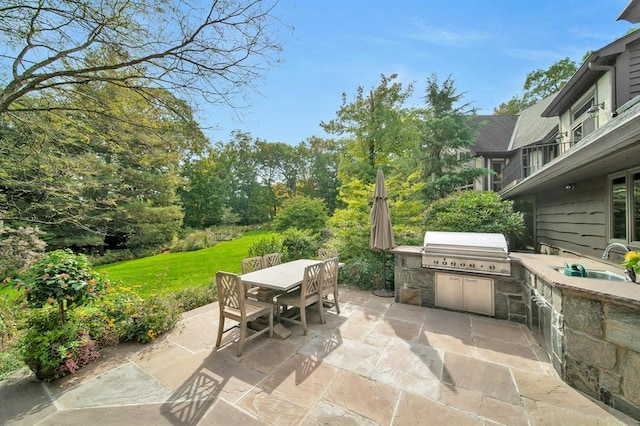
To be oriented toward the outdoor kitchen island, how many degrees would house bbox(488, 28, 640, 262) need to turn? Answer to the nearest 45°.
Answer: approximately 45° to its left

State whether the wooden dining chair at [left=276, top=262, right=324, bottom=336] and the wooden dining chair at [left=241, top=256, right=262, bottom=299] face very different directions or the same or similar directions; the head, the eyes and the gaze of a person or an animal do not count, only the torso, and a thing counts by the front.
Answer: very different directions

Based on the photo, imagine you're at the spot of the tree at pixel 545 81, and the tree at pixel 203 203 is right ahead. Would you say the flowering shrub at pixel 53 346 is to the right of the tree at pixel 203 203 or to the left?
left

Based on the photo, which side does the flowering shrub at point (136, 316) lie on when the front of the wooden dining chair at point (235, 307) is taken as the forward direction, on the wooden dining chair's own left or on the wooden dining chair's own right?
on the wooden dining chair's own left

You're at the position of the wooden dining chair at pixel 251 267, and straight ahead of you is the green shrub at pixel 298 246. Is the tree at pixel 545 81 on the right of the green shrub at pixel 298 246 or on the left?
right

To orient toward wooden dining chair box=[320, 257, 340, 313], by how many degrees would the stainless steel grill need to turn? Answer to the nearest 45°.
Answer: approximately 45° to its right

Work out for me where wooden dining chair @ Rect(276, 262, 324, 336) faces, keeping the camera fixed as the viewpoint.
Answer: facing away from the viewer and to the left of the viewer

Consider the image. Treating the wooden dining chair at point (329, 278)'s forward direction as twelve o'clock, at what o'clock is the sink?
The sink is roughly at 5 o'clock from the wooden dining chair.

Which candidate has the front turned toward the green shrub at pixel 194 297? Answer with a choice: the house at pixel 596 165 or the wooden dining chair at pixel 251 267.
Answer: the house

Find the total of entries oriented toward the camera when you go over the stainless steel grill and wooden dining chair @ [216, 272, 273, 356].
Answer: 1

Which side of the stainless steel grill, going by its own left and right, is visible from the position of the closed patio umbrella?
right

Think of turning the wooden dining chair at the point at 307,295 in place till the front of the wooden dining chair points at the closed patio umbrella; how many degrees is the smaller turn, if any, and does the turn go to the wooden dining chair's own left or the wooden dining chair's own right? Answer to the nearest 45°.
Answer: approximately 90° to the wooden dining chair's own right

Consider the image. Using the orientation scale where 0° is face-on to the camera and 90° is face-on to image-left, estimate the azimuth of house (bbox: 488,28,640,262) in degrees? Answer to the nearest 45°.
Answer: approximately 45°

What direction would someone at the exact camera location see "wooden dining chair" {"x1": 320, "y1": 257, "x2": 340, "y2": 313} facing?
facing away from the viewer and to the left of the viewer

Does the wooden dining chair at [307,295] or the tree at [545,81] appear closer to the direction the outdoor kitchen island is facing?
the wooden dining chair

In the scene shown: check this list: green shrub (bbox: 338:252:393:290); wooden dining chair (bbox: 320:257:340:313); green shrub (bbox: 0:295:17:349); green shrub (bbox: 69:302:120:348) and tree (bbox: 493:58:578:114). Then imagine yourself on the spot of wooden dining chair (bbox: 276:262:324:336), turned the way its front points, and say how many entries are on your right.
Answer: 3

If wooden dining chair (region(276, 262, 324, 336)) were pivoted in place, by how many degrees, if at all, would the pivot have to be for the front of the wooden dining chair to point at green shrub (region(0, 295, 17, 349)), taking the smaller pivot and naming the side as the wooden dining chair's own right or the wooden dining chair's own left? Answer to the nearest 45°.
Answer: approximately 45° to the wooden dining chair's own left
